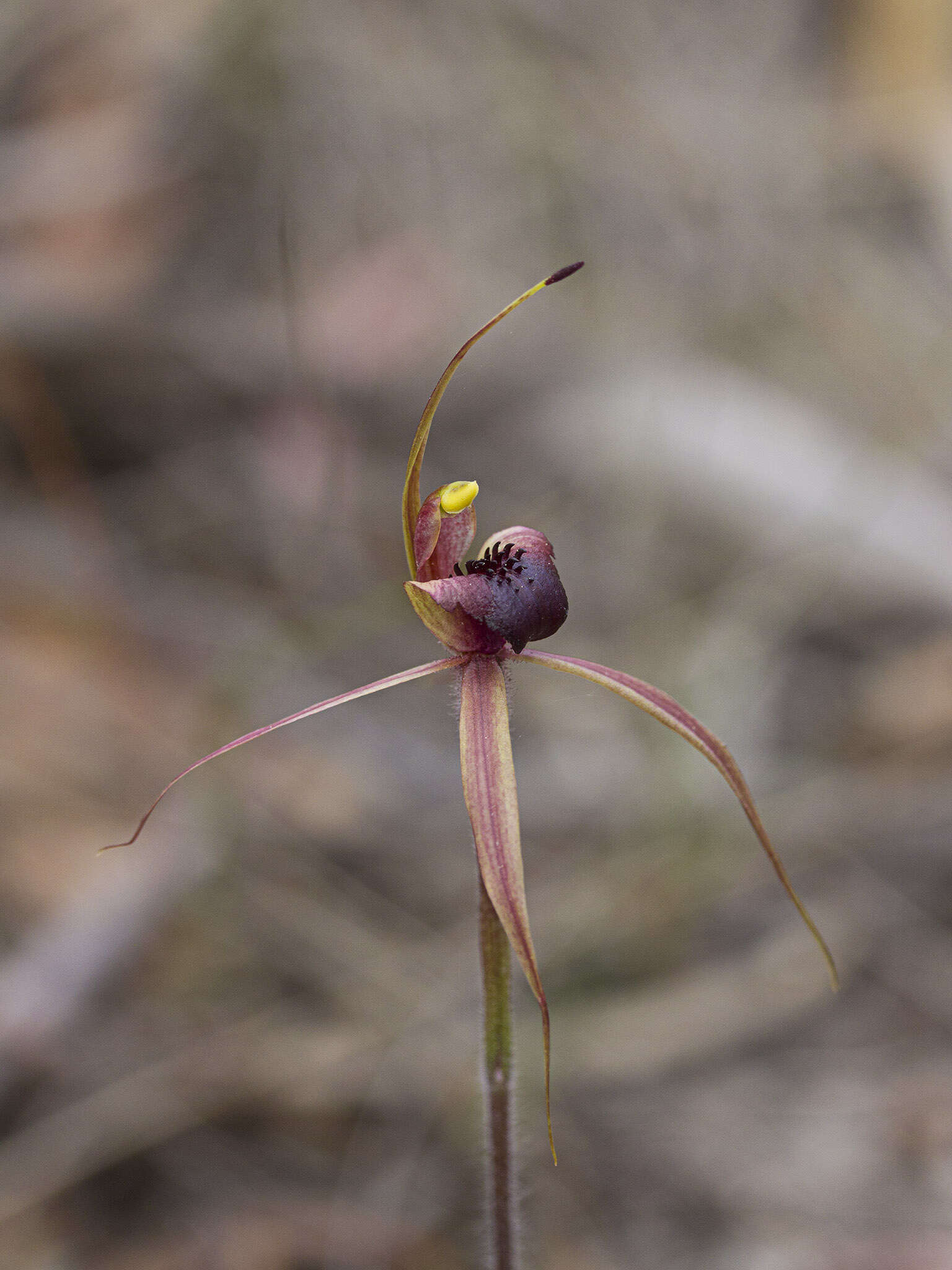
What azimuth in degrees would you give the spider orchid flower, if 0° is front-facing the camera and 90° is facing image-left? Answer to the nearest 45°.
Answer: approximately 315°
